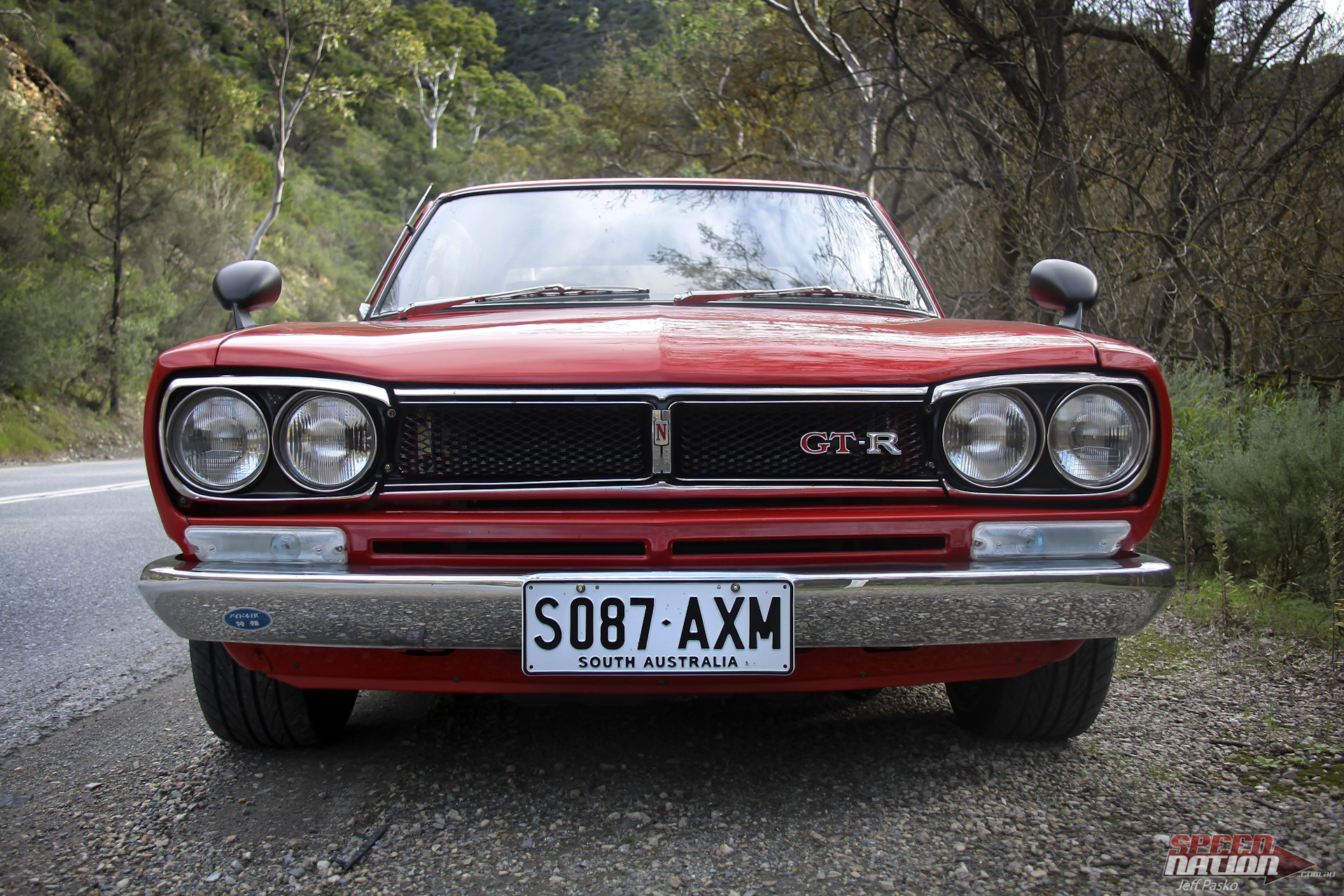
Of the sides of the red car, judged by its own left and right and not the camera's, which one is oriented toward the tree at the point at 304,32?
back

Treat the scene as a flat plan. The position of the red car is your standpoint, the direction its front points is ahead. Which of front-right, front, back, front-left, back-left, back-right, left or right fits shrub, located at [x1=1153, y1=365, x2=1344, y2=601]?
back-left

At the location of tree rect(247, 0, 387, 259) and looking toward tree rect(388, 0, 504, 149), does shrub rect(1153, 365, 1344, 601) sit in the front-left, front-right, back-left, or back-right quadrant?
back-right

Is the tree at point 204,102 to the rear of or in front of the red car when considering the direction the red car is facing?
to the rear

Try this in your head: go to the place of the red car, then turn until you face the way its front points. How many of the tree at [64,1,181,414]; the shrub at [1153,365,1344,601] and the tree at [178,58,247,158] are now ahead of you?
0

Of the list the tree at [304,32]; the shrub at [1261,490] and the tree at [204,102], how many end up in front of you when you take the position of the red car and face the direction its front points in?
0

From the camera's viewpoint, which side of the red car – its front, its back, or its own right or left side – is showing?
front

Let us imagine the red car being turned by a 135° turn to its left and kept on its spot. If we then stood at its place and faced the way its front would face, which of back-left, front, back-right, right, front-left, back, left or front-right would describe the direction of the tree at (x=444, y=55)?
front-left

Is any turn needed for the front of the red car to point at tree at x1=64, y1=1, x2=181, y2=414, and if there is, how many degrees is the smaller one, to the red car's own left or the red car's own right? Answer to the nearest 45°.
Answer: approximately 135° to the red car's own right
